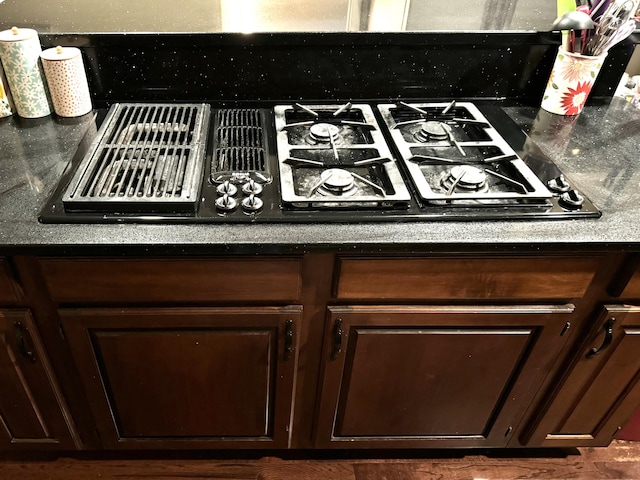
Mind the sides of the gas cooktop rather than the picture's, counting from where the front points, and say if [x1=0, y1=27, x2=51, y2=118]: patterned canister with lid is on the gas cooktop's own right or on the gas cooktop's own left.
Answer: on the gas cooktop's own right

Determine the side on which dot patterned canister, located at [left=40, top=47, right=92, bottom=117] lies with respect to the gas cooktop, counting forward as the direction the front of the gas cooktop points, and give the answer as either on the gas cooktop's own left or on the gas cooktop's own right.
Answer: on the gas cooktop's own right

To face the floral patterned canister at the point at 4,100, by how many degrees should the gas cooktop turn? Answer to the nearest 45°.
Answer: approximately 90° to its right

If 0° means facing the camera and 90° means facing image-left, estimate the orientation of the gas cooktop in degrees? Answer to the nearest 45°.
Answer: approximately 0°

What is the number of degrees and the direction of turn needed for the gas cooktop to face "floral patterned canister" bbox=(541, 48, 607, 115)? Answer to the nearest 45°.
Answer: approximately 135° to its left
